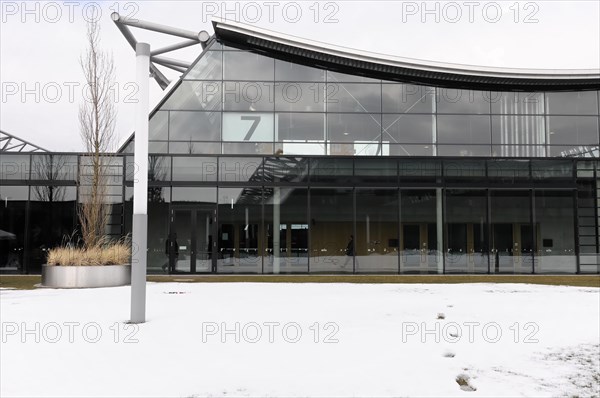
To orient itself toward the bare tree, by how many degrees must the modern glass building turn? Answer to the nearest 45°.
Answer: approximately 90° to its right

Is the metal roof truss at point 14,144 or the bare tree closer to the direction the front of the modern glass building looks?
the bare tree

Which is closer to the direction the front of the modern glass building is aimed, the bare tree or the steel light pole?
the steel light pole

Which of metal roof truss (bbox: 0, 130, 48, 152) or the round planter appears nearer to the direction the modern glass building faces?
the round planter

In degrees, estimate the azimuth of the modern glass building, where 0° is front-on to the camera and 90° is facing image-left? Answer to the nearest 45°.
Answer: approximately 0°

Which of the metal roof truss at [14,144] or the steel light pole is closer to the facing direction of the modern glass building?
the steel light pole

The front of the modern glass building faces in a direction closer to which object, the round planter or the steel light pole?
the steel light pole
